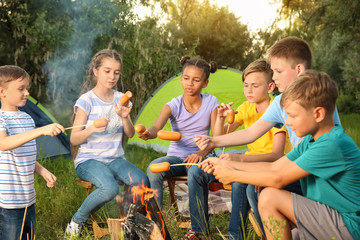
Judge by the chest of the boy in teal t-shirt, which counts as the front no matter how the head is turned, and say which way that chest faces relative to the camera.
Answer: to the viewer's left

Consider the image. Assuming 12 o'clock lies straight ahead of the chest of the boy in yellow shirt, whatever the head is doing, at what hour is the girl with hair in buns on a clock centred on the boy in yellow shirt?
The girl with hair in buns is roughly at 2 o'clock from the boy in yellow shirt.

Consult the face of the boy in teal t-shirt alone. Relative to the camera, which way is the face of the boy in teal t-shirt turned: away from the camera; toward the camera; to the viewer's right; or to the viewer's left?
to the viewer's left

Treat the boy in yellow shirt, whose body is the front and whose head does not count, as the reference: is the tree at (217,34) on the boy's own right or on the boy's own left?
on the boy's own right

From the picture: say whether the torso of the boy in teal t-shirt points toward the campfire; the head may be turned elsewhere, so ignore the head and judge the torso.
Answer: yes

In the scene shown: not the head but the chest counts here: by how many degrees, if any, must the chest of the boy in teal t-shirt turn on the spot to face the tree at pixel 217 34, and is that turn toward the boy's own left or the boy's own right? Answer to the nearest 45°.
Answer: approximately 90° to the boy's own right

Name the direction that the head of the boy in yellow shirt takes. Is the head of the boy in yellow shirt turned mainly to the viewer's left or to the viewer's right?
to the viewer's left

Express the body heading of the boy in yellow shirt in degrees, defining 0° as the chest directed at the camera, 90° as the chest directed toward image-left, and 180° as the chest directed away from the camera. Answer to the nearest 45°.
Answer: approximately 45°

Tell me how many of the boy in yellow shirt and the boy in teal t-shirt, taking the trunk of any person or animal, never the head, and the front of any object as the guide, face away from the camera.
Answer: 0

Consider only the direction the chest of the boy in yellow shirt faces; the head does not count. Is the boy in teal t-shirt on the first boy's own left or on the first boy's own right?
on the first boy's own left

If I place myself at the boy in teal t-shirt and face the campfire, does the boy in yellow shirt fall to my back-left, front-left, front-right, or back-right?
front-right

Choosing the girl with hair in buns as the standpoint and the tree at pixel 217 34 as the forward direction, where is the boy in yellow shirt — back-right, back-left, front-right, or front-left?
back-right

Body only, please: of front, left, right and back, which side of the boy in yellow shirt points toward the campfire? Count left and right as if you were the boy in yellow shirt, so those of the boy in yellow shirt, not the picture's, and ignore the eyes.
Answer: front

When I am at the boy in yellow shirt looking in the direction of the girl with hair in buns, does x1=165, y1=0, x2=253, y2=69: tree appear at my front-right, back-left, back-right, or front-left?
front-right

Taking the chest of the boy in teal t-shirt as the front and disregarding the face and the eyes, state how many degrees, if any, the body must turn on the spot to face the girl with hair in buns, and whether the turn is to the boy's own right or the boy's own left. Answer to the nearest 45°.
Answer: approximately 45° to the boy's own right
